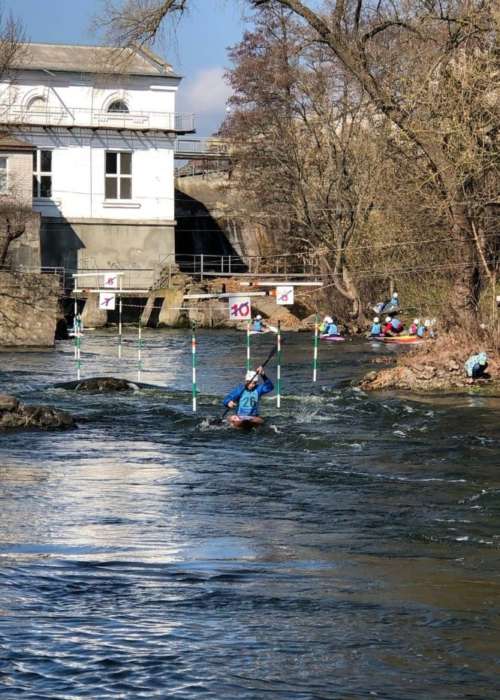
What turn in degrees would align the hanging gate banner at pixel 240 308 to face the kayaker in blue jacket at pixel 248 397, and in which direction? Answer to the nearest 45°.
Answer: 0° — it already faces them

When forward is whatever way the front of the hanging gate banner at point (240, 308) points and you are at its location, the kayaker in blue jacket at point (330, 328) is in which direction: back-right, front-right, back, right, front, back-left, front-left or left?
back

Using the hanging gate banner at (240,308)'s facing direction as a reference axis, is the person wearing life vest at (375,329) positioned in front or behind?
behind

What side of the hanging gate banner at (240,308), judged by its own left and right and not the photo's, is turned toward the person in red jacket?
back

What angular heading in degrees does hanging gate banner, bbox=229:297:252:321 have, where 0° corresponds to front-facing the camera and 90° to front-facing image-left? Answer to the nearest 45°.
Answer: approximately 0°
